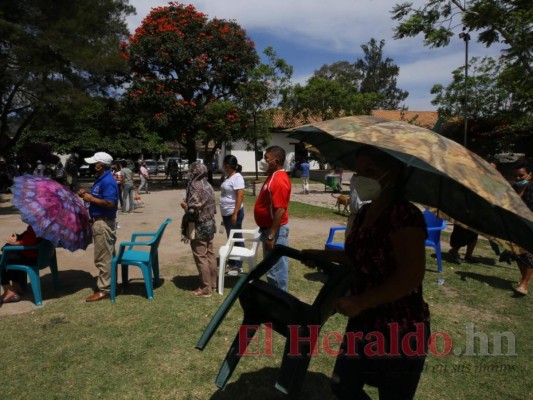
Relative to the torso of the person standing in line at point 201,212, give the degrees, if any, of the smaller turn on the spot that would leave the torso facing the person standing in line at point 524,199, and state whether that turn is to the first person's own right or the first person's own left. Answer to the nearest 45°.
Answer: approximately 180°

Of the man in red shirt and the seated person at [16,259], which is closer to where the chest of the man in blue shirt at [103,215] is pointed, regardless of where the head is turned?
the seated person

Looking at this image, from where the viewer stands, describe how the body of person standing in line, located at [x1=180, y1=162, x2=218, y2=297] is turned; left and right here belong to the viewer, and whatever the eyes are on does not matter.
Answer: facing to the left of the viewer

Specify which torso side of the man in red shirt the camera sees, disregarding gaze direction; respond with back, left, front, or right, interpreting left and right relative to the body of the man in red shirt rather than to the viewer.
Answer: left

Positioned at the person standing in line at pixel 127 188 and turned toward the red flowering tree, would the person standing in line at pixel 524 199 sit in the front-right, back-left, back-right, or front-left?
back-right

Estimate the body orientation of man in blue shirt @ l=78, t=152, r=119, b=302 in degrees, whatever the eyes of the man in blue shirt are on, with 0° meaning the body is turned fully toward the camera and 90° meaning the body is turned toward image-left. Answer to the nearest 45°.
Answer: approximately 90°
